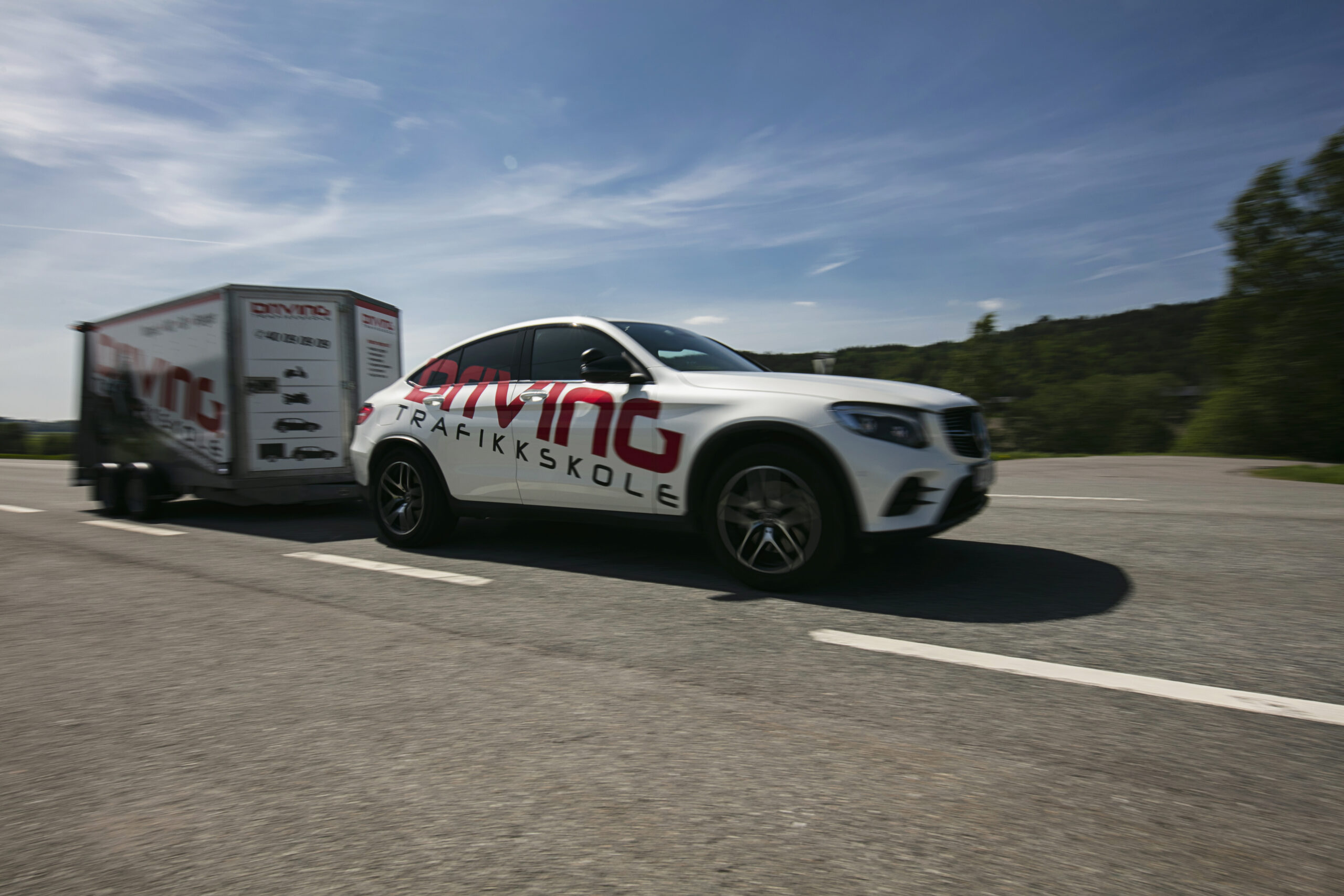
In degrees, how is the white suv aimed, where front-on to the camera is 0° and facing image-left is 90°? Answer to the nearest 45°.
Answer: approximately 315°

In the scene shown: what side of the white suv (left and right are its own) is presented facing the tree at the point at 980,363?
left

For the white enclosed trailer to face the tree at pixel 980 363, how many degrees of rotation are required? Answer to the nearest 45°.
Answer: approximately 90° to its left

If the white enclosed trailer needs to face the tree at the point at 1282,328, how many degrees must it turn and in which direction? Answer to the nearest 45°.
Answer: approximately 45° to its left

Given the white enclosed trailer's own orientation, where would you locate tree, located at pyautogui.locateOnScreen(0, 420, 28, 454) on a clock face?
The tree is roughly at 7 o'clock from the white enclosed trailer.

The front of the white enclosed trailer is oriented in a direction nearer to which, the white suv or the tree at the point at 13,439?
the white suv

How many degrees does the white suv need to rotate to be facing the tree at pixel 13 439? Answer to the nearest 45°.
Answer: approximately 180°

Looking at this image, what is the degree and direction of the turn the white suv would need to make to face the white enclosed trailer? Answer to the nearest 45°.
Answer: approximately 180°
